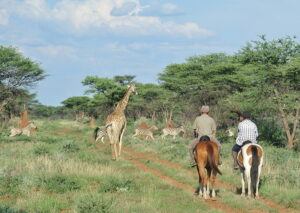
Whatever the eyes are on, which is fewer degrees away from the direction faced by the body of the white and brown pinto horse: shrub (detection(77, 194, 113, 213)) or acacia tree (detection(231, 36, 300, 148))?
the acacia tree

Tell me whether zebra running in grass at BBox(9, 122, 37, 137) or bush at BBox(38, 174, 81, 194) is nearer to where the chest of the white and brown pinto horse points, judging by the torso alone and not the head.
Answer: the zebra running in grass

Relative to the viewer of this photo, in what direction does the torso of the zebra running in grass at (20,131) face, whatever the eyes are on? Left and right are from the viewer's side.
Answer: facing to the right of the viewer

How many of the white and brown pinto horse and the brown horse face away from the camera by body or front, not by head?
2

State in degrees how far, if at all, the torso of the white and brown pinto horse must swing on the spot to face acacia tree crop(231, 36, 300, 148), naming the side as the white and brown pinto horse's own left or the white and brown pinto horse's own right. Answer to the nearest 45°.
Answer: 0° — it already faces it

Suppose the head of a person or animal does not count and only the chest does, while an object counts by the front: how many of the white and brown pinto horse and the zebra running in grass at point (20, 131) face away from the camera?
1

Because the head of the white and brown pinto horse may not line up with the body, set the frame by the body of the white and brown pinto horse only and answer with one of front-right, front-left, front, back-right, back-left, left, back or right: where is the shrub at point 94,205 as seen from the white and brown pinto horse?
back-left

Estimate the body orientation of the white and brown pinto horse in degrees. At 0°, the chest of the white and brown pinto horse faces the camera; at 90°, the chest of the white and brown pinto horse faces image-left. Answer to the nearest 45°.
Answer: approximately 180°

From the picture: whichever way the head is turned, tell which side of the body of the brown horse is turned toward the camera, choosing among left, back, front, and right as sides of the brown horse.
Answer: back

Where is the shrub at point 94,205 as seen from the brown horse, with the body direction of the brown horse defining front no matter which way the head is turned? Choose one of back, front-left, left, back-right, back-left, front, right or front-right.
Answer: back-left

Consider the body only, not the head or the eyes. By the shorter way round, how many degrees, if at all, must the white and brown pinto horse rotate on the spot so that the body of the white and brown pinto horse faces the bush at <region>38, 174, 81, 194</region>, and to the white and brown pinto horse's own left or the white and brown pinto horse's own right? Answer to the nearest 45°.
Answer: approximately 90° to the white and brown pinto horse's own left

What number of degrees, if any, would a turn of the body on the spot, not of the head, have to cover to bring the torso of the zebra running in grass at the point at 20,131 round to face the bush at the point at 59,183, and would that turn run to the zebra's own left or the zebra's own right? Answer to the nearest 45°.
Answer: approximately 90° to the zebra's own right
